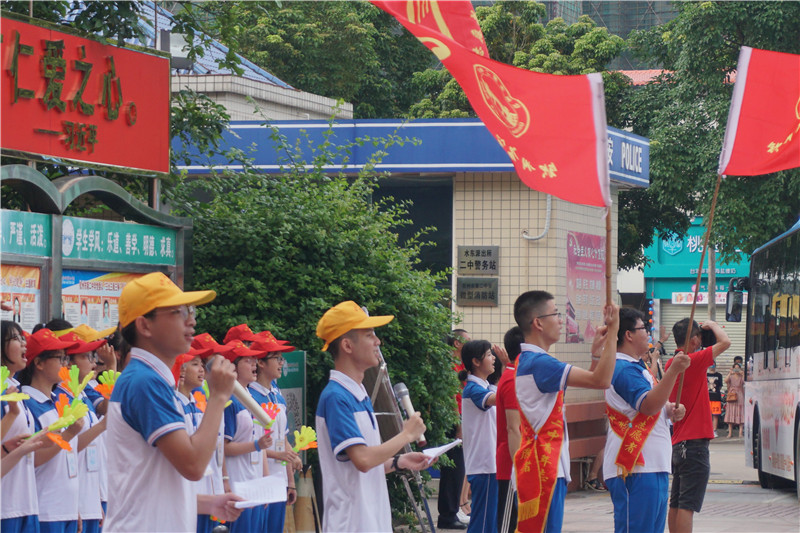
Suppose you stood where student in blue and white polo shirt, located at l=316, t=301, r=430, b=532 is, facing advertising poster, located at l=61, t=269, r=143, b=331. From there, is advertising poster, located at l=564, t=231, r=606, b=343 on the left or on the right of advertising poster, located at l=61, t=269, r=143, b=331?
right

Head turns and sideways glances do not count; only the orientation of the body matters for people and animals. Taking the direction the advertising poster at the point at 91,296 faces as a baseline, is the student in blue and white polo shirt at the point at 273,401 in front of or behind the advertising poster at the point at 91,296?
in front

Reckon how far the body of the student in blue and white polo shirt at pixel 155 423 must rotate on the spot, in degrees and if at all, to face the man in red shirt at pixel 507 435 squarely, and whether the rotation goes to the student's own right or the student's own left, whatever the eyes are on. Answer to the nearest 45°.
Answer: approximately 45° to the student's own left

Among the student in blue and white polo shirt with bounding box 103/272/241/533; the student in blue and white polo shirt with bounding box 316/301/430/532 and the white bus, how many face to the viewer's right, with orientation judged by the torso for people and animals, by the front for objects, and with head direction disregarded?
2

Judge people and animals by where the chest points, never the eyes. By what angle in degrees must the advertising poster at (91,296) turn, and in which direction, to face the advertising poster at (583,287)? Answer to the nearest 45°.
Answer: approximately 90° to its left

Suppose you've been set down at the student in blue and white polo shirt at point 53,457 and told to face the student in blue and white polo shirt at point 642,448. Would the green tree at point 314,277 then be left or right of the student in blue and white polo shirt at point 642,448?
left
